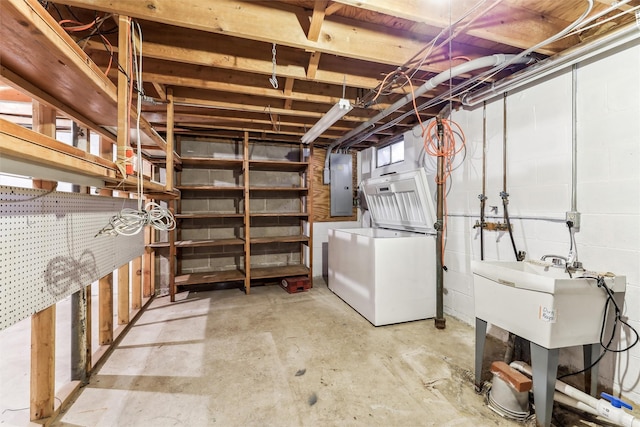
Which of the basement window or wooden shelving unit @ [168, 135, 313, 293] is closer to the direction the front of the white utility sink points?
the wooden shelving unit

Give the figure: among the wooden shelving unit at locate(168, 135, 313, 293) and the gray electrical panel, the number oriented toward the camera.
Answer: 2

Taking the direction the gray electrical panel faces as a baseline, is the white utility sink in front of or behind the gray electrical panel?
in front

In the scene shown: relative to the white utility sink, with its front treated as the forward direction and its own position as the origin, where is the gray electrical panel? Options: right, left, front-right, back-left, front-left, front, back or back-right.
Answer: right

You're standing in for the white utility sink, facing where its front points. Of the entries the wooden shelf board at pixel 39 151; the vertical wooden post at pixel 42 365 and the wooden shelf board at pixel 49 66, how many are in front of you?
3

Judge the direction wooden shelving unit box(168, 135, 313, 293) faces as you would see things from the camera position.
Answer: facing the viewer

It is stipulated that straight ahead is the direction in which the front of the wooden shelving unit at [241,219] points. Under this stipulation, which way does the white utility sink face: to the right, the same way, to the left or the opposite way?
to the right

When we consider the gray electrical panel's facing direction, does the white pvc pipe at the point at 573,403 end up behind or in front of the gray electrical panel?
in front

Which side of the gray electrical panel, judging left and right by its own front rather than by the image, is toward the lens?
front

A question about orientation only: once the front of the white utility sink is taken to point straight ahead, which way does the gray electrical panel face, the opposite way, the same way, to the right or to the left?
to the left
